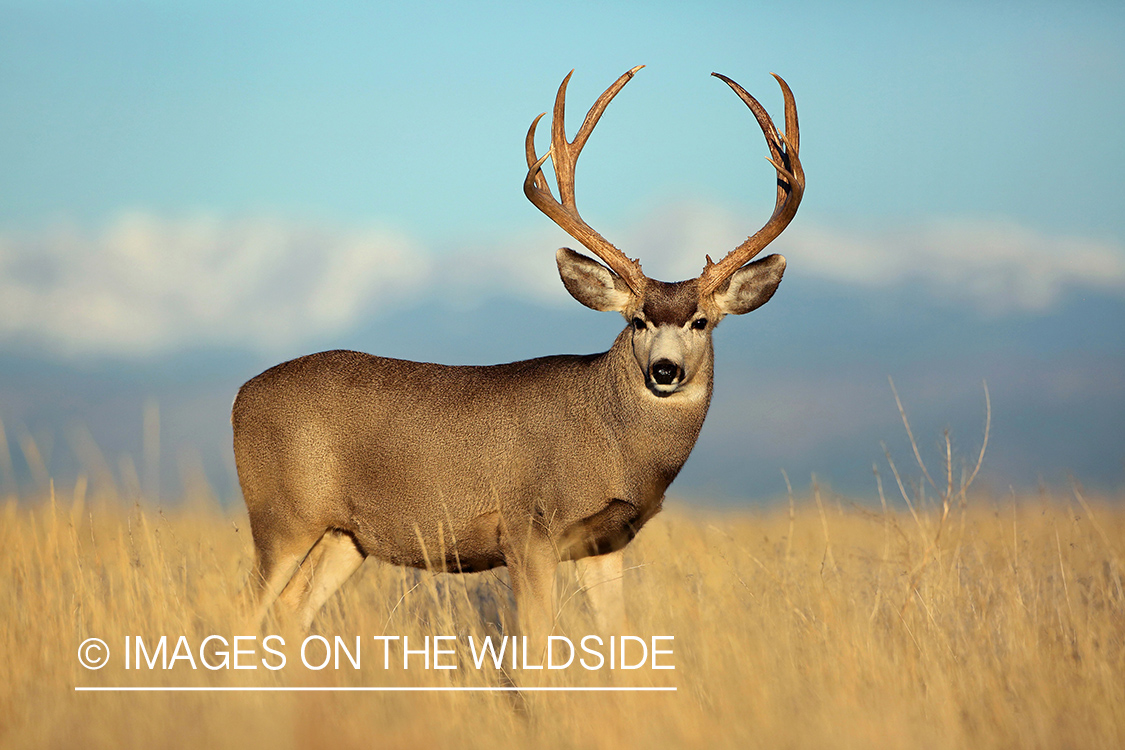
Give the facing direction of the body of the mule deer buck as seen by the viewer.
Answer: to the viewer's right
